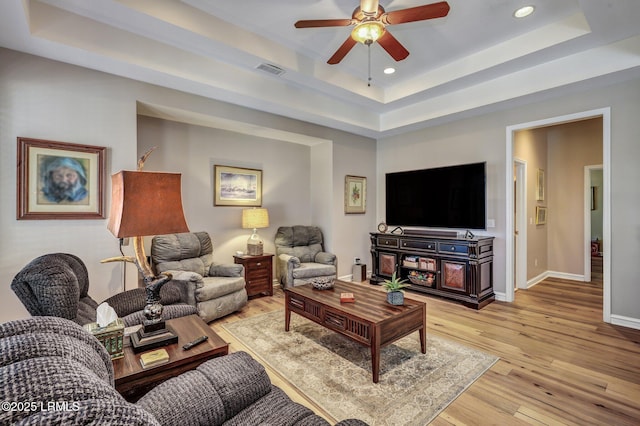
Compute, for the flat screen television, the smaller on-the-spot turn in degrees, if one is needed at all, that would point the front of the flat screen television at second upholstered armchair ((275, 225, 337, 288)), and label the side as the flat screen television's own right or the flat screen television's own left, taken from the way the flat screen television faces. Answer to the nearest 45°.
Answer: approximately 45° to the flat screen television's own right

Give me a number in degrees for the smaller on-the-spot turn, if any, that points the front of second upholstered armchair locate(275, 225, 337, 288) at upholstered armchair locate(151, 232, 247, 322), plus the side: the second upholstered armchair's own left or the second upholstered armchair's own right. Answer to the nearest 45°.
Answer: approximately 90° to the second upholstered armchair's own right

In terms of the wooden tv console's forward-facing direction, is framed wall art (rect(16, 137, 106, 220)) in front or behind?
in front

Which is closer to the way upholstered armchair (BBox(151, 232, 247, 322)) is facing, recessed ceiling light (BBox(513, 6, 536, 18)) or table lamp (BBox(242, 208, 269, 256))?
the recessed ceiling light

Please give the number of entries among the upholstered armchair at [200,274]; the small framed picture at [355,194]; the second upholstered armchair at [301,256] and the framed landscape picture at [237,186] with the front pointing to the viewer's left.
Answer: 0

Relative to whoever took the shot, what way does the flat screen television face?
facing the viewer and to the left of the viewer

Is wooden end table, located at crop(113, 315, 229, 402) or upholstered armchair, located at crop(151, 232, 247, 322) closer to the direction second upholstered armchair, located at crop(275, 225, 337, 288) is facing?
the wooden end table

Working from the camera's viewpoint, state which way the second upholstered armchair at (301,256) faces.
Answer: facing the viewer and to the right of the viewer

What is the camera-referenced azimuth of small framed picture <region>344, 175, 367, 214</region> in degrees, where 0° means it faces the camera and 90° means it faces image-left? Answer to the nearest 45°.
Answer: approximately 315°

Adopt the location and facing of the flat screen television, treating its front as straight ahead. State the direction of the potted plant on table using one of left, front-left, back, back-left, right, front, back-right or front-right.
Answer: front-left

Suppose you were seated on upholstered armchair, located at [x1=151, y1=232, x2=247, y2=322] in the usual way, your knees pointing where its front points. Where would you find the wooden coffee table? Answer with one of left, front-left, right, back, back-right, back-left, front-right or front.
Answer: front

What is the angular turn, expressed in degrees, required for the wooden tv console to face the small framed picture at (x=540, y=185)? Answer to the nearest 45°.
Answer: approximately 180°

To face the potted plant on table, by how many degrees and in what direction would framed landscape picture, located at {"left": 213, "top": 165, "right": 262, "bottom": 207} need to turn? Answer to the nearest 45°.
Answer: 0° — it already faces it

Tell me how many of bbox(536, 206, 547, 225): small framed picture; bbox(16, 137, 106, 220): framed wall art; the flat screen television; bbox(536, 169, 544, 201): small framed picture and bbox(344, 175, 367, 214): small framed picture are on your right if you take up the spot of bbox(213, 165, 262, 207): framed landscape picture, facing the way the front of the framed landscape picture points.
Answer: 1

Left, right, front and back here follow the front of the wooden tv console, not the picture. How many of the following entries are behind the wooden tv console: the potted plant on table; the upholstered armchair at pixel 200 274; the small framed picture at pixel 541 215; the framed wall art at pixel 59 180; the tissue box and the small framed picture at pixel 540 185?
2

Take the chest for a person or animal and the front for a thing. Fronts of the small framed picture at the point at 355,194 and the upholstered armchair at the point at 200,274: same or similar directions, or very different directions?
same or similar directions
